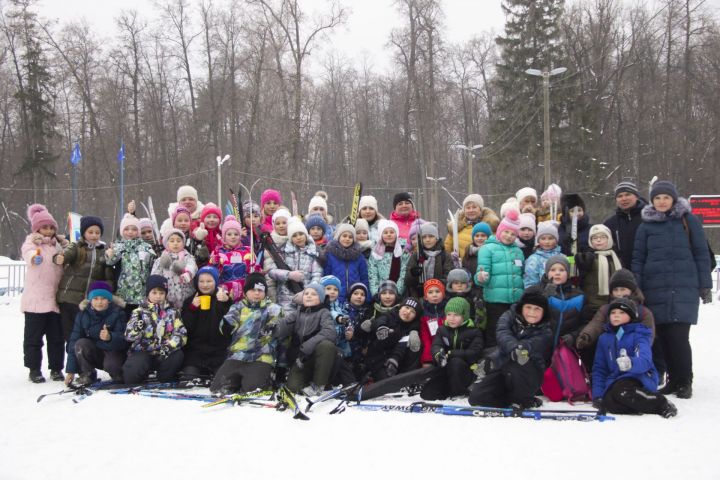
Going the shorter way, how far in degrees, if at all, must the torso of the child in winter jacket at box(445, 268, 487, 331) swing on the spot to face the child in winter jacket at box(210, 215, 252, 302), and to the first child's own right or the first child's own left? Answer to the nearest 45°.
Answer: approximately 90° to the first child's own right

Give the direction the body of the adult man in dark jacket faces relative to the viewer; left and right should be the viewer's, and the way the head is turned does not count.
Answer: facing the viewer

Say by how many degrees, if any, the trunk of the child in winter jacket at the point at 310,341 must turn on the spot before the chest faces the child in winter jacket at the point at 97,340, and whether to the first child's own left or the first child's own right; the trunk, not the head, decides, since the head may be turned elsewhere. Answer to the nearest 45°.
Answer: approximately 45° to the first child's own right

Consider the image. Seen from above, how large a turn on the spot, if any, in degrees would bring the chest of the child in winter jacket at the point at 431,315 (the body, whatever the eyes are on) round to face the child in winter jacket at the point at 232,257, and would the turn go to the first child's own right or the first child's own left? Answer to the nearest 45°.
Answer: approximately 90° to the first child's own right

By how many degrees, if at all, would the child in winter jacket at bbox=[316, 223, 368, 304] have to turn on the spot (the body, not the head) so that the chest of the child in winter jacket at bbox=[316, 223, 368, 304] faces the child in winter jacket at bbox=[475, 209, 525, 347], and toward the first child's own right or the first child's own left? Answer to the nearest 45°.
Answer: approximately 90° to the first child's own left

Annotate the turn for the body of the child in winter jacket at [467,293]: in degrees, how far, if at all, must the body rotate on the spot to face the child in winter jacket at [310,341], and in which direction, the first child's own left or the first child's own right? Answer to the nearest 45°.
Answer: approximately 90° to the first child's own right

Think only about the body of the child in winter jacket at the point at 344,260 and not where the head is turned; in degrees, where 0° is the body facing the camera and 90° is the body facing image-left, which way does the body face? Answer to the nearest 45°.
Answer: approximately 0°

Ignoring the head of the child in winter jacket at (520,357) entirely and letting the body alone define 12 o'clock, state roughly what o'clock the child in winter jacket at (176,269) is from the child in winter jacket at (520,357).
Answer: the child in winter jacket at (176,269) is roughly at 3 o'clock from the child in winter jacket at (520,357).

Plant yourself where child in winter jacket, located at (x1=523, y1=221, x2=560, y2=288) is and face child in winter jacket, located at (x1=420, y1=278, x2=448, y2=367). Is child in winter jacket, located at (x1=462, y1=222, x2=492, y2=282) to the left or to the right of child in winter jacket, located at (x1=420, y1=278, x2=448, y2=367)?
right
